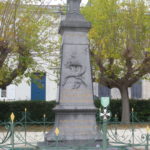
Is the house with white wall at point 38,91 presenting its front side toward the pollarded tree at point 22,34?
yes

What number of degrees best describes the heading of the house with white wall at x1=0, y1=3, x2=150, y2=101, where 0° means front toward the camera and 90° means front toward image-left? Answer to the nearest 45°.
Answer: approximately 0°

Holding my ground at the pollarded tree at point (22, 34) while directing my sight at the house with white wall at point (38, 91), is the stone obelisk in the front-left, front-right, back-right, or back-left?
back-right

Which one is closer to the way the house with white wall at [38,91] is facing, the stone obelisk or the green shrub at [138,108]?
the stone obelisk

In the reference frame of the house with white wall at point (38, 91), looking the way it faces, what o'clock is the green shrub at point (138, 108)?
The green shrub is roughly at 10 o'clock from the house with white wall.
